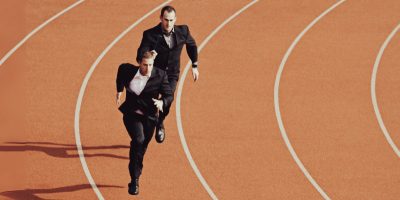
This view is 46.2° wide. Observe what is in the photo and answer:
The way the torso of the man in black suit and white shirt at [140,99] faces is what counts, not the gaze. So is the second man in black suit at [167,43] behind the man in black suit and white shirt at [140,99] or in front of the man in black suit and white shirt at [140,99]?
behind

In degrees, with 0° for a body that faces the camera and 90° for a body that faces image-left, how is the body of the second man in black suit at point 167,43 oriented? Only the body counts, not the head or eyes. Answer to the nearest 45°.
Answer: approximately 0°

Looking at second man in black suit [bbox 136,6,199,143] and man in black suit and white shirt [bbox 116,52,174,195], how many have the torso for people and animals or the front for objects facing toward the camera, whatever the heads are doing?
2
